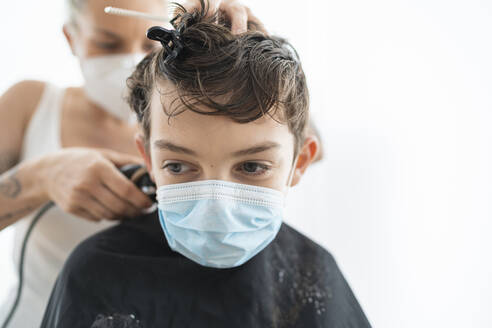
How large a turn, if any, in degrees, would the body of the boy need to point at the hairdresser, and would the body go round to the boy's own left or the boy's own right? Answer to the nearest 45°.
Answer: approximately 135° to the boy's own right

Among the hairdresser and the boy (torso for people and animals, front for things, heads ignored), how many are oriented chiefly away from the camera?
0

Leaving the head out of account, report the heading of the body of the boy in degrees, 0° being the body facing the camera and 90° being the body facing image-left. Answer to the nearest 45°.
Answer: approximately 0°

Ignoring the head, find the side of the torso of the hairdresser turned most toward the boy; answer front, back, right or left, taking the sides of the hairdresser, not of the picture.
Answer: front

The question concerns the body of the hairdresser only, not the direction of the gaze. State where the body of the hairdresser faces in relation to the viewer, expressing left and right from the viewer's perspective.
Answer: facing the viewer and to the right of the viewer

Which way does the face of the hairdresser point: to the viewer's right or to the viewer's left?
to the viewer's right
